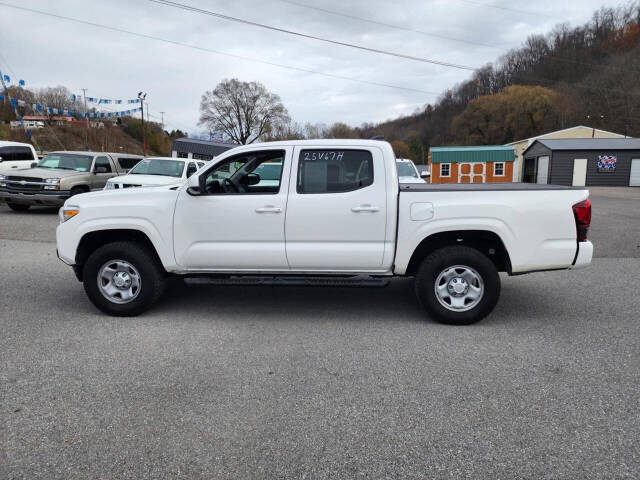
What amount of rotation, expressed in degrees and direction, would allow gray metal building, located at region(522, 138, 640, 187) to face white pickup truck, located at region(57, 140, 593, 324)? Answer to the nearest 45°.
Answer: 0° — it already faces it

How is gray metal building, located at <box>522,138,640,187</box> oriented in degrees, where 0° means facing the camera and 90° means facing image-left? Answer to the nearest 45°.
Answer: approximately 0°

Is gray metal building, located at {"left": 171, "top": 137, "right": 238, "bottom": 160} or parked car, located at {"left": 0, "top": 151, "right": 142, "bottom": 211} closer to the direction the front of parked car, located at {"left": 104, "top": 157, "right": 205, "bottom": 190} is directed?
the parked car

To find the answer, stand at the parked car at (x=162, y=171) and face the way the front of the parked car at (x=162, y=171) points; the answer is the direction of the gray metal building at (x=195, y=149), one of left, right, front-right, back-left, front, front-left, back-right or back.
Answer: back-right

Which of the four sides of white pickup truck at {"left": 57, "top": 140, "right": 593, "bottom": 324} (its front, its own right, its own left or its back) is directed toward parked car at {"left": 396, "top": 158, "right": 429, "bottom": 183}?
right

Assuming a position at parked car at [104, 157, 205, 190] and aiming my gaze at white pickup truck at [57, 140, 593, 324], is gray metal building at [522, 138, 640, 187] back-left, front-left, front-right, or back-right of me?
back-left

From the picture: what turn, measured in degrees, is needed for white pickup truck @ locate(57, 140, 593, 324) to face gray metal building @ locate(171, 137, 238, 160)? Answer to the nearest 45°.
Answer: approximately 90° to its right

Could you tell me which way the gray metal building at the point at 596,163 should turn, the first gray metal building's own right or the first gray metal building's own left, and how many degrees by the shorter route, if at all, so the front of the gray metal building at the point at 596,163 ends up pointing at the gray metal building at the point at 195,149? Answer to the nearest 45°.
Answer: approximately 45° to the first gray metal building's own right

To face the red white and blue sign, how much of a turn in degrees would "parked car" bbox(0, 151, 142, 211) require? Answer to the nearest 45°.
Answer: approximately 135° to its left

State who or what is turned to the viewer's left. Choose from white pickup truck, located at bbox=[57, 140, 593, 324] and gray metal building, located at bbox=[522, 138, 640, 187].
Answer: the white pickup truck

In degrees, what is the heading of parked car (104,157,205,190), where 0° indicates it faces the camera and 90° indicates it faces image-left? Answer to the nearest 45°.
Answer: approximately 45°

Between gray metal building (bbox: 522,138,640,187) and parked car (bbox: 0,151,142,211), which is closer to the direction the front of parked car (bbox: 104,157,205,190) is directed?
the parked car

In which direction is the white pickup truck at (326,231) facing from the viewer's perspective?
to the viewer's left

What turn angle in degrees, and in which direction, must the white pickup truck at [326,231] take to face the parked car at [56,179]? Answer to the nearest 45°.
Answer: approximately 45° to its right

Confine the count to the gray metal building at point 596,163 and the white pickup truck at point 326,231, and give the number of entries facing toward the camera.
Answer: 1
